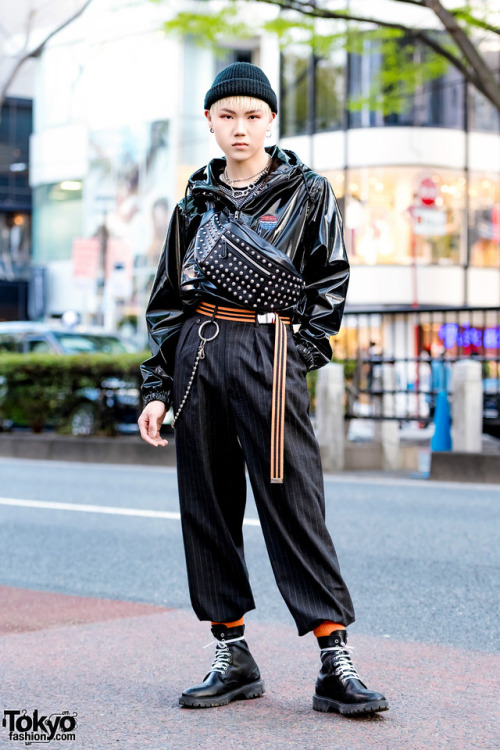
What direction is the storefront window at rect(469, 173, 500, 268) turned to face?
toward the camera

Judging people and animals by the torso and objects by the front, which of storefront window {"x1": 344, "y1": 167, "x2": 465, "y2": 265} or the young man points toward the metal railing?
the storefront window

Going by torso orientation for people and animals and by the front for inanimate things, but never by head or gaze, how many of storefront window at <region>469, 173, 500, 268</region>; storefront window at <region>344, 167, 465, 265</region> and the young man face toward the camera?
3

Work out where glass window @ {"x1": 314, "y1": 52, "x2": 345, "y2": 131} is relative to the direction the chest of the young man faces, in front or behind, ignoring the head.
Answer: behind

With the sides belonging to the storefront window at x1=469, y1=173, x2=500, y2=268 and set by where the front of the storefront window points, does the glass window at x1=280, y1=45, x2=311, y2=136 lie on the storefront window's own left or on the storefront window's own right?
on the storefront window's own right

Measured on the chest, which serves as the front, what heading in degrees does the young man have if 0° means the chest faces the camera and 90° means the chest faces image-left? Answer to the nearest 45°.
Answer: approximately 0°

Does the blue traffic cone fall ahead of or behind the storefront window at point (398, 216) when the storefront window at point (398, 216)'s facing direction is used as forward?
ahead

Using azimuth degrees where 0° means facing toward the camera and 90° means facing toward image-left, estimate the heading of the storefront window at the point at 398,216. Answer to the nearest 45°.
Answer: approximately 0°

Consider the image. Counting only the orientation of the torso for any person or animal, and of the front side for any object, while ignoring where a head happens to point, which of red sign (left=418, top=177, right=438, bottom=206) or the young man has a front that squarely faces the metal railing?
the red sign

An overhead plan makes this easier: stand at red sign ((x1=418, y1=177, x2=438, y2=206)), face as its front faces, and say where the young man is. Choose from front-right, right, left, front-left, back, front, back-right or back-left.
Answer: front

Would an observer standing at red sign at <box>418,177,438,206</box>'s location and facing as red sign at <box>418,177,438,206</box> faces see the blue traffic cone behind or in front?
in front

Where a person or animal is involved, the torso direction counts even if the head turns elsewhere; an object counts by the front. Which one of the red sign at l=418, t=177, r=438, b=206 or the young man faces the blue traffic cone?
the red sign

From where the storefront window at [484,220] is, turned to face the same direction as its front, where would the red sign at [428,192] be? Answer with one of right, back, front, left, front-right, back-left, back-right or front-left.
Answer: front-right
